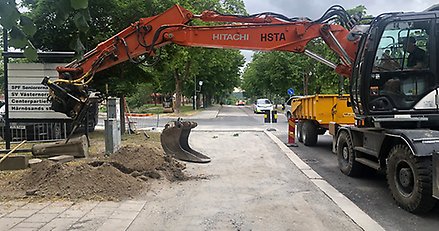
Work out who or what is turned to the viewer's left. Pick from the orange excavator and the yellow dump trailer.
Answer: the orange excavator

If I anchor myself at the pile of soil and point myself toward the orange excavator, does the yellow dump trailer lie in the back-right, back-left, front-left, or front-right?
front-left

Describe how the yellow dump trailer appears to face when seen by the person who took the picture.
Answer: facing the viewer and to the right of the viewer

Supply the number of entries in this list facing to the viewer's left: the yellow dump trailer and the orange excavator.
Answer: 1

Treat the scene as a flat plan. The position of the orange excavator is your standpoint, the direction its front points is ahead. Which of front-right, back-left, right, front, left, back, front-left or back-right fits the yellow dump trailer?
right

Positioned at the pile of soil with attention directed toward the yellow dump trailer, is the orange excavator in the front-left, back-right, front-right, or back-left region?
front-right

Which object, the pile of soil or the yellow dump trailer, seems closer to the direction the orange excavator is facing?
the pile of soil

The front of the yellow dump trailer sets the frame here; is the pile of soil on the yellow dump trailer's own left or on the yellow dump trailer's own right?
on the yellow dump trailer's own right

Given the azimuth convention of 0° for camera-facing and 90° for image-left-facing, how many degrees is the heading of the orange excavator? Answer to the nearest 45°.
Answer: approximately 90°

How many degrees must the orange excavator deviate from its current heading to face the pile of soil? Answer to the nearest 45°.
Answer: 0° — it already faces it
